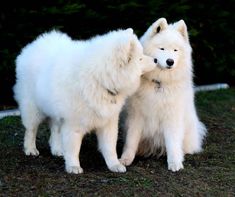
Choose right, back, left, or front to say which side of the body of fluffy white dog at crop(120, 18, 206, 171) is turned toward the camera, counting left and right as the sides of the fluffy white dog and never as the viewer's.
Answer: front

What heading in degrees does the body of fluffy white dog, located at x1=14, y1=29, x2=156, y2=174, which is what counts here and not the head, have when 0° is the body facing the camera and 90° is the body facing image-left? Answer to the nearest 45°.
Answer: approximately 315°

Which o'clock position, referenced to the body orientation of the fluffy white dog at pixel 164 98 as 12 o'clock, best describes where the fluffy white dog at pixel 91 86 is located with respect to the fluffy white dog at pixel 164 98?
the fluffy white dog at pixel 91 86 is roughly at 2 o'clock from the fluffy white dog at pixel 164 98.

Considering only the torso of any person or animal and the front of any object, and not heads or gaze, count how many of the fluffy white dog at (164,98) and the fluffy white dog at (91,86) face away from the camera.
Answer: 0
